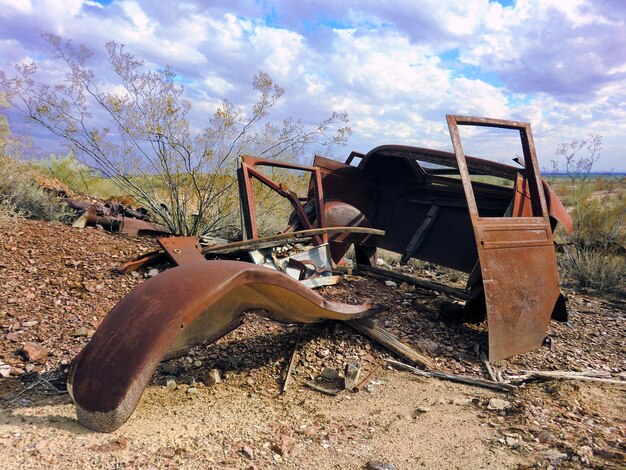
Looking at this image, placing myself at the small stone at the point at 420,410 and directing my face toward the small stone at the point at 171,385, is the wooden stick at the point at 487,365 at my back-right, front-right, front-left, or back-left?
back-right

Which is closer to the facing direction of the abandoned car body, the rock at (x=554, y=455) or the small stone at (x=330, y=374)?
the small stone

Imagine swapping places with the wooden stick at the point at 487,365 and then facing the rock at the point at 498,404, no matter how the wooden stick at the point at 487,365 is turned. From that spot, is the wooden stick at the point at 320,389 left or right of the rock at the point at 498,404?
right

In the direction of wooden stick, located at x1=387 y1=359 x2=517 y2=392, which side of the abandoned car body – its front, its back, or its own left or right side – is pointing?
left

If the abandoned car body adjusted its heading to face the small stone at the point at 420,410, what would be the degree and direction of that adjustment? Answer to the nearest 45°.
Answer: approximately 45° to its left

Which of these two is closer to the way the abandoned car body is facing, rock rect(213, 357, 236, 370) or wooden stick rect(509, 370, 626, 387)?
the rock

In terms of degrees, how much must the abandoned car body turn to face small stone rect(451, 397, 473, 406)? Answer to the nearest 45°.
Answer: approximately 90° to its left

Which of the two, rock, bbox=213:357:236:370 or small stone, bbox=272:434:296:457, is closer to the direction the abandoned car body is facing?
the rock

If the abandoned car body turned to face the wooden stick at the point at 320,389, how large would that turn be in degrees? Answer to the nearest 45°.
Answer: approximately 45° to its left

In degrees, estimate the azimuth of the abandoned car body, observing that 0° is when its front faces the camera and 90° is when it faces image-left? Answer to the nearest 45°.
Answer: approximately 45°

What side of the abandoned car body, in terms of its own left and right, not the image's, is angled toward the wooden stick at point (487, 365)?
left

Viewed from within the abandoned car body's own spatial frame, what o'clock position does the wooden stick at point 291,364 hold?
The wooden stick is roughly at 11 o'clock from the abandoned car body.
